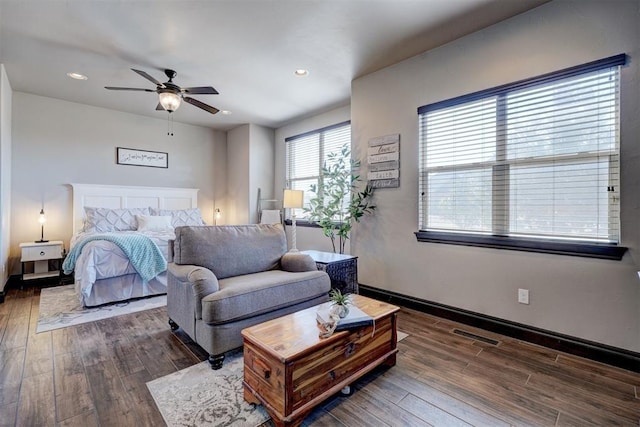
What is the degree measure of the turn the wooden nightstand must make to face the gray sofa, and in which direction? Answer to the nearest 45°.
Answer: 0° — it already faces it

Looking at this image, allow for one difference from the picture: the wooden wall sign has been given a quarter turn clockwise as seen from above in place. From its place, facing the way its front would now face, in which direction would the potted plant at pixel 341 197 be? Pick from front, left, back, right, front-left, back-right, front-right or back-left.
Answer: front

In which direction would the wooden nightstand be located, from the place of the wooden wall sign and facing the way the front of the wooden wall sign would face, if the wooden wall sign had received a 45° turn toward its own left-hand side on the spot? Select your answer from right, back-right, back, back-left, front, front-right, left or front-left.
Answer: right

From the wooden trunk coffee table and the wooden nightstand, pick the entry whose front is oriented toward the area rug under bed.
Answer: the wooden nightstand

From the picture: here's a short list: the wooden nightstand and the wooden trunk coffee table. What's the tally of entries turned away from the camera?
0

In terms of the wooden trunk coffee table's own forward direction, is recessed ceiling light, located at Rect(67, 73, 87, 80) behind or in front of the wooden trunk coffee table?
behind

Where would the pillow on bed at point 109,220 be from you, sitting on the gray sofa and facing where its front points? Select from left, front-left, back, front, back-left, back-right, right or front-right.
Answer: back

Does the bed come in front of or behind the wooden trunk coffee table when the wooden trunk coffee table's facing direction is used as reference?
behind

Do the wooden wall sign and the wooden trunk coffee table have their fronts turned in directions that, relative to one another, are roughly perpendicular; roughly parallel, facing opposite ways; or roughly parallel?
roughly perpendicular

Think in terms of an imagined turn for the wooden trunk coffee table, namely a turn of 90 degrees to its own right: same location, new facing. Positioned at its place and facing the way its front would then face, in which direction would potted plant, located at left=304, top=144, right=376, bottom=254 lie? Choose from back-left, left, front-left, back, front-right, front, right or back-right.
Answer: back-right

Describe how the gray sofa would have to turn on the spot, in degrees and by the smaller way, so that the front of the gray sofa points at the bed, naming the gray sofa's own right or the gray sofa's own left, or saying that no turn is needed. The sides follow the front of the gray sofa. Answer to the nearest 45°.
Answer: approximately 180°

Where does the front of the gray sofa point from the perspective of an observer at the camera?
facing the viewer and to the right of the viewer

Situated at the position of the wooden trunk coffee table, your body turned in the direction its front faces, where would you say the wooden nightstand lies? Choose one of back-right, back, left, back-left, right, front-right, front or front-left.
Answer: back
